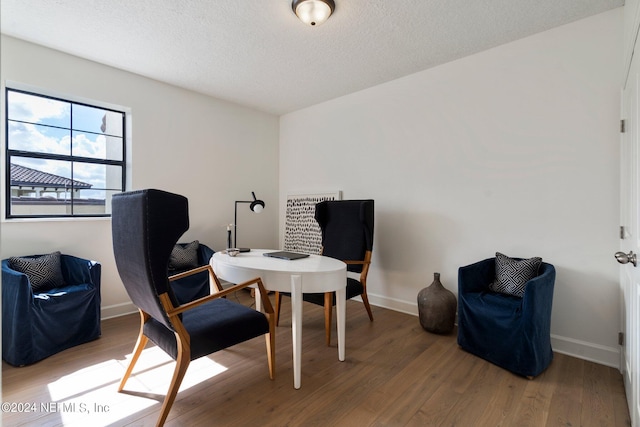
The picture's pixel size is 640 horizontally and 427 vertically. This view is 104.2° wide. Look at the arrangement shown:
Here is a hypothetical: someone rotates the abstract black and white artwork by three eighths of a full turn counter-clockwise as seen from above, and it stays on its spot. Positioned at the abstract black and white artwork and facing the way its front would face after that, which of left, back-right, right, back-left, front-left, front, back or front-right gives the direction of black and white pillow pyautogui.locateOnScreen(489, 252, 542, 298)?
front-right

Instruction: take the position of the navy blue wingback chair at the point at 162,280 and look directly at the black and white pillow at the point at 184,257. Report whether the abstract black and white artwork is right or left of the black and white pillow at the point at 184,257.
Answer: right

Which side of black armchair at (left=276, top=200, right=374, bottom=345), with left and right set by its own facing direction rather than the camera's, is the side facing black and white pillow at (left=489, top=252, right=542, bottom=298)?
left

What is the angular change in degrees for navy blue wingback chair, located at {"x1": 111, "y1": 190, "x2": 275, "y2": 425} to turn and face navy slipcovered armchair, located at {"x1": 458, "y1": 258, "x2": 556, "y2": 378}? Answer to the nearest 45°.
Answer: approximately 45° to its right

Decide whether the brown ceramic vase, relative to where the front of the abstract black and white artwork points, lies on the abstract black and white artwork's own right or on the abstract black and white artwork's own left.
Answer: on the abstract black and white artwork's own left

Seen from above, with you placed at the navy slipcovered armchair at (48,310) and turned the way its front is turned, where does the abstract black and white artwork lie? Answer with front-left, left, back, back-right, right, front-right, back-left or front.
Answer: front-left

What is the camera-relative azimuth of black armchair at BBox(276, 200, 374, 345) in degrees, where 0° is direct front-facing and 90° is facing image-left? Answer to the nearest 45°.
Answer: approximately 45°

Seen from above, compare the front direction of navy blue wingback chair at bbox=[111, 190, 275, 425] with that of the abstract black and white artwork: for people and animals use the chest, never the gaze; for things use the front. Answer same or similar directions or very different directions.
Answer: very different directions

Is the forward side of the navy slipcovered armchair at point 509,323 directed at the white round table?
yes

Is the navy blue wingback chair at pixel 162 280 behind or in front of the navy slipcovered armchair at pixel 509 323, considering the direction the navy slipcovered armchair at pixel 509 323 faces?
in front

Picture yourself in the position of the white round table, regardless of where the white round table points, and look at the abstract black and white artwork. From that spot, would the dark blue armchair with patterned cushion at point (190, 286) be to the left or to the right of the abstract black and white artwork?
left

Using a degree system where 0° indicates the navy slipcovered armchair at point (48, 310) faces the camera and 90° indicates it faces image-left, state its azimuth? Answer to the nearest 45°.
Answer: approximately 315°

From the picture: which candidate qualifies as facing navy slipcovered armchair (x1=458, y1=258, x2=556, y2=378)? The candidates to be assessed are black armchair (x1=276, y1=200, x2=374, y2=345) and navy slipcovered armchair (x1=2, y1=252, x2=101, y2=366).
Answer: navy slipcovered armchair (x1=2, y1=252, x2=101, y2=366)
